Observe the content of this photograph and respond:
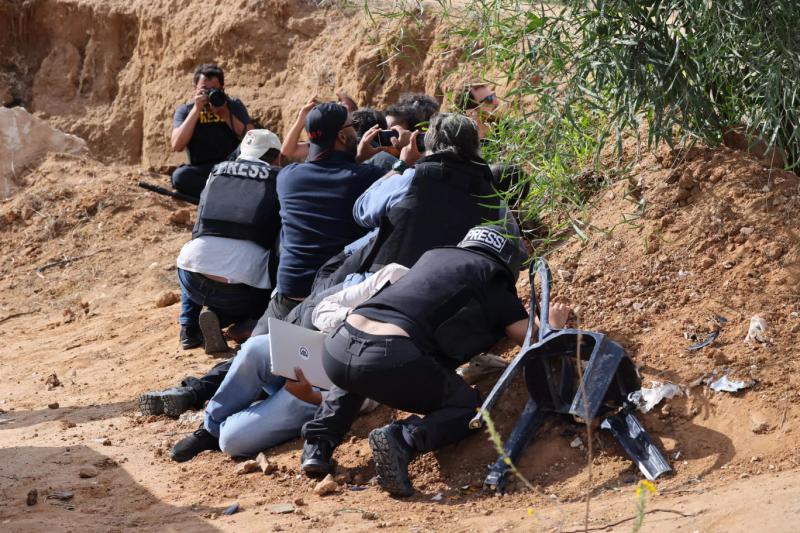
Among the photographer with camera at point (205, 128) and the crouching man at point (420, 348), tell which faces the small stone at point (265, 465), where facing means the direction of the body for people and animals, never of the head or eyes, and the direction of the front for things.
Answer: the photographer with camera

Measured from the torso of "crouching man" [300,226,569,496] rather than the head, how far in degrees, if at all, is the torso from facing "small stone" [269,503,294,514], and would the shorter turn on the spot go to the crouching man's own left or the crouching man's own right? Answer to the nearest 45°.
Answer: approximately 180°

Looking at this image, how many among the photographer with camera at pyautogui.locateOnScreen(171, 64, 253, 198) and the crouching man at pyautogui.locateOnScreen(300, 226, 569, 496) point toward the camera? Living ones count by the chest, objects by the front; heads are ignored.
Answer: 1

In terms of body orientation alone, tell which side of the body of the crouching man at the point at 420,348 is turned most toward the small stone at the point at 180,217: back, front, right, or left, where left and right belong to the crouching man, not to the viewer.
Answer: left

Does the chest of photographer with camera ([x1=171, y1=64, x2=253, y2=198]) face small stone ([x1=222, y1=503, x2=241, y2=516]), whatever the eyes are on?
yes

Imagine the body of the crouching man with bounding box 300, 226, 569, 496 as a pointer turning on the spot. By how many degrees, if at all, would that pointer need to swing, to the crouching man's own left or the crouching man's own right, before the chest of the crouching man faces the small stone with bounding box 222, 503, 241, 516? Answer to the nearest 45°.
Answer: approximately 135° to the crouching man's own left

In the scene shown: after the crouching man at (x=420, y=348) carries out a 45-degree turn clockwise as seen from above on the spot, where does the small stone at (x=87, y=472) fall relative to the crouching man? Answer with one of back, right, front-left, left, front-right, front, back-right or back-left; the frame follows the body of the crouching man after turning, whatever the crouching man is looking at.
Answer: back

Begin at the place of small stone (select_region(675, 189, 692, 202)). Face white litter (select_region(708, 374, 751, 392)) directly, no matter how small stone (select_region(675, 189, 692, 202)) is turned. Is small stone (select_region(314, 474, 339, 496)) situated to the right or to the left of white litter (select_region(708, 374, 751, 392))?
right

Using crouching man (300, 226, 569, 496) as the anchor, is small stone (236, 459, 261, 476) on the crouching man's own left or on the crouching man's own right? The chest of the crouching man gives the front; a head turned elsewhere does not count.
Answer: on the crouching man's own left

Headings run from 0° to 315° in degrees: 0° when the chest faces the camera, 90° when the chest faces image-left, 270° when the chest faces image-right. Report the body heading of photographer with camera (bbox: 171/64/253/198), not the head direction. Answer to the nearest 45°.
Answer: approximately 0°

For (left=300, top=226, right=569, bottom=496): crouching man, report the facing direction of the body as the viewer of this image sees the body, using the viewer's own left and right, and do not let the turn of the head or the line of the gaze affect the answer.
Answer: facing away from the viewer and to the right of the viewer

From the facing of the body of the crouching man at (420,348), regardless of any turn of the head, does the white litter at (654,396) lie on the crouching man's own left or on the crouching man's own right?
on the crouching man's own right

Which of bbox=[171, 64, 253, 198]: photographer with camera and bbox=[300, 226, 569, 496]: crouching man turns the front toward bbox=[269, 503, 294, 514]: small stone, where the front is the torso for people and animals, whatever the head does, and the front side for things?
the photographer with camera

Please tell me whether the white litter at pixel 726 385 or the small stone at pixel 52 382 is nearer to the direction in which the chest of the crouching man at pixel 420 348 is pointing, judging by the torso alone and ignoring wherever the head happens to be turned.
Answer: the white litter
